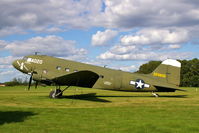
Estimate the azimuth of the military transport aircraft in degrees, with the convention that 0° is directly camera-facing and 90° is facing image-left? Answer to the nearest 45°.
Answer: approximately 90°
